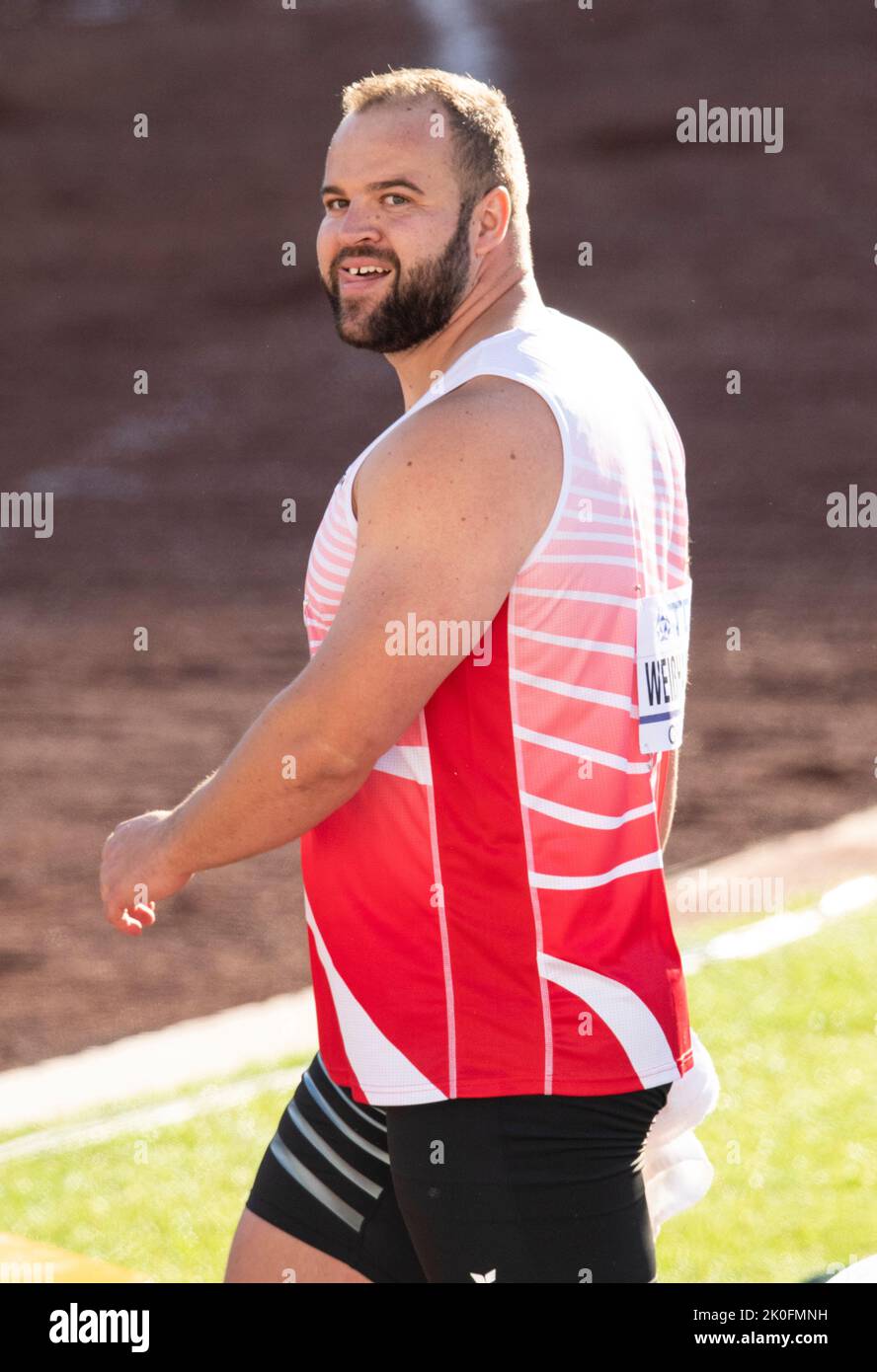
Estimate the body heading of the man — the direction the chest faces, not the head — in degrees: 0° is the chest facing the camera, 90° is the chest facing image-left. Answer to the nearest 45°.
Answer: approximately 90°

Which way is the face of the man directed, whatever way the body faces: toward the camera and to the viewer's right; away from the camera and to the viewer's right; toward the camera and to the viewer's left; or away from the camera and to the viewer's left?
toward the camera and to the viewer's left
